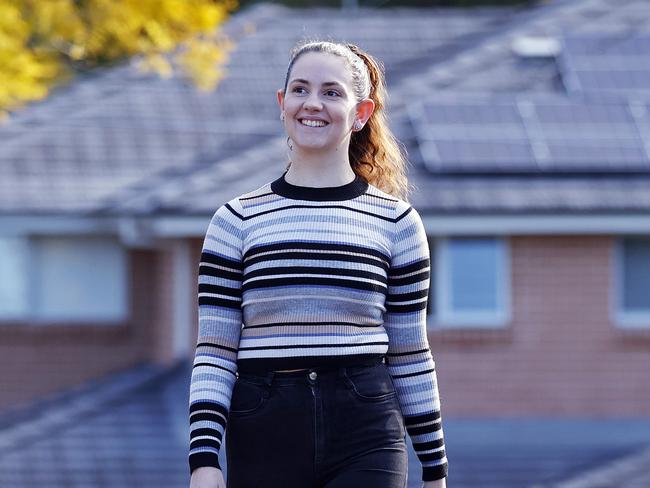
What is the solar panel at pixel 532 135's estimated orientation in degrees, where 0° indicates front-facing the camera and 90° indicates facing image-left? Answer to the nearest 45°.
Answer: approximately 0°

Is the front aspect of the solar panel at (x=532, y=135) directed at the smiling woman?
yes

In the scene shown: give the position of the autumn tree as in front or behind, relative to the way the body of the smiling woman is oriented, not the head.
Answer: behind

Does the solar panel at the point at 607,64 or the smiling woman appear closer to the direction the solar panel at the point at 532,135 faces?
the smiling woman

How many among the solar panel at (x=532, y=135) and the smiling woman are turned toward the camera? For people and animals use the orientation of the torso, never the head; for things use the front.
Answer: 2

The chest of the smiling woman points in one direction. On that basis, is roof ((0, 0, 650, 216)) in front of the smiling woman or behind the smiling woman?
behind

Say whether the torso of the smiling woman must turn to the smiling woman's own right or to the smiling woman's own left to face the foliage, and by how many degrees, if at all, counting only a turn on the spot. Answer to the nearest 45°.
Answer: approximately 180°

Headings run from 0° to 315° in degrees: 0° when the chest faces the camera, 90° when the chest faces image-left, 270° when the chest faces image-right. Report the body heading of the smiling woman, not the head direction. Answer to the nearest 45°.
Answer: approximately 0°
